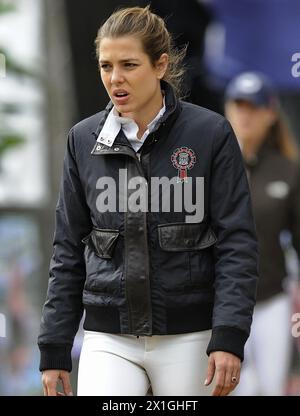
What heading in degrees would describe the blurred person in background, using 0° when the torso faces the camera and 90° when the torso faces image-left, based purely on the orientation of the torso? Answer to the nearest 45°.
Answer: approximately 45°
